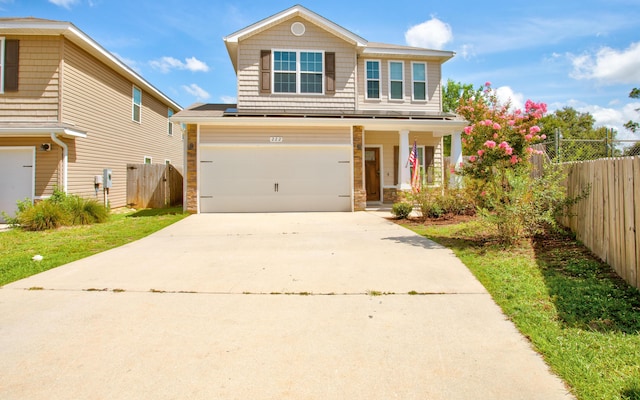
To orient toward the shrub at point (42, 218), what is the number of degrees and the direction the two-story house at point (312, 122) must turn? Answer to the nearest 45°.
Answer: approximately 45° to its right

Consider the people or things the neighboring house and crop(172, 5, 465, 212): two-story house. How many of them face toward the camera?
2

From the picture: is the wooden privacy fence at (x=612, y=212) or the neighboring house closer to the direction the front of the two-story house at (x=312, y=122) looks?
the wooden privacy fence

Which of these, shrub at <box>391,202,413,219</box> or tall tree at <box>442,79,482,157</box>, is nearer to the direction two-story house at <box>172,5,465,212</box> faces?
the shrub

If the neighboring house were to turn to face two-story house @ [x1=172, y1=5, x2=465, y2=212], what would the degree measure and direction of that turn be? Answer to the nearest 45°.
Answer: approximately 90° to its left

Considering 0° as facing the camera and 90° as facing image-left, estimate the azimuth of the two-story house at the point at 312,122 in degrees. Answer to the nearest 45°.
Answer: approximately 0°

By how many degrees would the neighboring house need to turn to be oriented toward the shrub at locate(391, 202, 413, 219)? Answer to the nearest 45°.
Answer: approximately 45° to its left

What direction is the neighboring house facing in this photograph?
toward the camera
